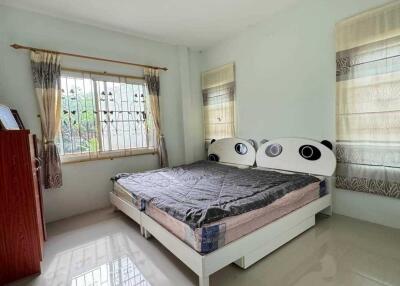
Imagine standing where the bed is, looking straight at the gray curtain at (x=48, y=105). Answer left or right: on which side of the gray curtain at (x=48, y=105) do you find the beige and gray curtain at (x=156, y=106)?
right

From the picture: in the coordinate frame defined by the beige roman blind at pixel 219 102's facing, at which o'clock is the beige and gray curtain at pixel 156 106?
The beige and gray curtain is roughly at 1 o'clock from the beige roman blind.

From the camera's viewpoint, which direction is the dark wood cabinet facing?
to the viewer's right

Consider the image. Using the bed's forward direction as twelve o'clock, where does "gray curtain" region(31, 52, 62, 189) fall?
The gray curtain is roughly at 2 o'clock from the bed.

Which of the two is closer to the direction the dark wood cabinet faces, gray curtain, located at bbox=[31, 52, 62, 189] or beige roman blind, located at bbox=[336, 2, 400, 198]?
the beige roman blind

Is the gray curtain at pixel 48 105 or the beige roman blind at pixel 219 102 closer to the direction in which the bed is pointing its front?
the gray curtain

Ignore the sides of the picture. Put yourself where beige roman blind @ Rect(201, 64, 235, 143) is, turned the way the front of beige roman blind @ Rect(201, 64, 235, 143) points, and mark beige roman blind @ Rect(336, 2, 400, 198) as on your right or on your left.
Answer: on your left

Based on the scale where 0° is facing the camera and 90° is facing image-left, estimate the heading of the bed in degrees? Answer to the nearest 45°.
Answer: approximately 45°

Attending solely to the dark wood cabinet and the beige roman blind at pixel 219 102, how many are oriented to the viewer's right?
1
